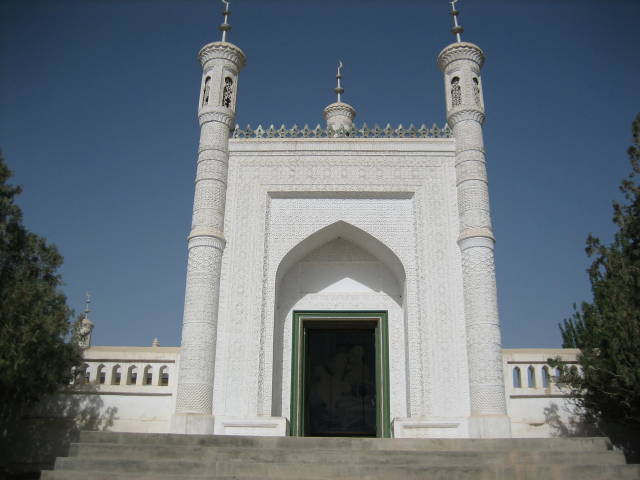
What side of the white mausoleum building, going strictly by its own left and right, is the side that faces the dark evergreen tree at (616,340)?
left

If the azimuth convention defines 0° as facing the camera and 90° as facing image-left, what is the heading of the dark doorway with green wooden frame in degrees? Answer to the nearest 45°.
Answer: approximately 0°

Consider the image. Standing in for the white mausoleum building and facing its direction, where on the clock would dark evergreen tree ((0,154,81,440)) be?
The dark evergreen tree is roughly at 2 o'clock from the white mausoleum building.
